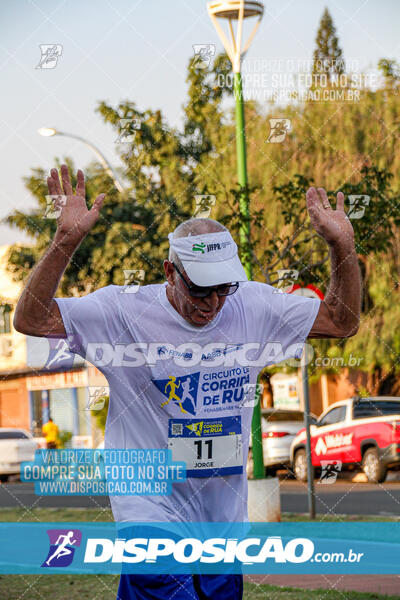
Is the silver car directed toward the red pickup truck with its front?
no

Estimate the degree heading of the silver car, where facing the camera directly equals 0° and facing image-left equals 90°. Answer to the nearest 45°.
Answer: approximately 180°

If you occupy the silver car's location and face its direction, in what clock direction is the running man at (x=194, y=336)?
The running man is roughly at 6 o'clock from the silver car.

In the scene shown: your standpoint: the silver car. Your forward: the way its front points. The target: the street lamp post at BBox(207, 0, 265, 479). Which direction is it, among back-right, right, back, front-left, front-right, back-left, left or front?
back

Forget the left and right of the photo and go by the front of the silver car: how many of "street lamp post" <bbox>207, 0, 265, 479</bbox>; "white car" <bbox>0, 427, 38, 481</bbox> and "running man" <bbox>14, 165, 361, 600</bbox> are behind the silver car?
2

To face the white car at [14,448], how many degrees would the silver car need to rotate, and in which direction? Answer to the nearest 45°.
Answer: approximately 45° to its left

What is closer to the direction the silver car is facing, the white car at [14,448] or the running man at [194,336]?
the white car
